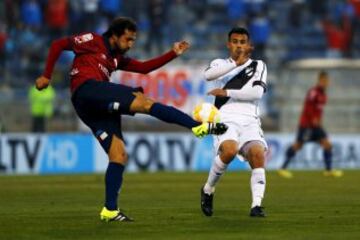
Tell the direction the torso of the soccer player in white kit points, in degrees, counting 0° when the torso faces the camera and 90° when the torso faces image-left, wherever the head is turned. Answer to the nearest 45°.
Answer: approximately 0°

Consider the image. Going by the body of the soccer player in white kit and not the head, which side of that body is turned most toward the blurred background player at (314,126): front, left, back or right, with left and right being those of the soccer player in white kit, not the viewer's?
back

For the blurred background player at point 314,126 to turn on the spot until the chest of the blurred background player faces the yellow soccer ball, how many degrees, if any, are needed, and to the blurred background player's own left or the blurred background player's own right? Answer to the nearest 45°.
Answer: approximately 90° to the blurred background player's own right

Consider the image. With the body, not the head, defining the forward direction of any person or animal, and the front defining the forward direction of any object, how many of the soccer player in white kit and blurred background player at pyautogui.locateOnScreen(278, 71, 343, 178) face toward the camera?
1

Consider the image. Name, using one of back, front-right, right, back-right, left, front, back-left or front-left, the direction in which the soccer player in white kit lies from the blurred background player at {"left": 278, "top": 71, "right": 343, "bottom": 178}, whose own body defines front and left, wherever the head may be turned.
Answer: right
